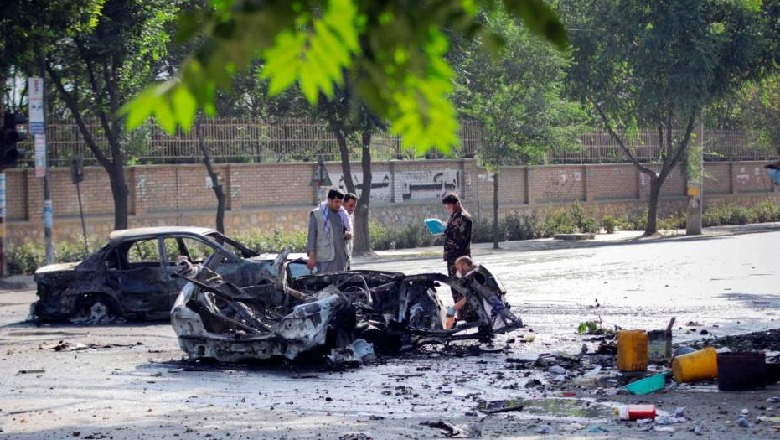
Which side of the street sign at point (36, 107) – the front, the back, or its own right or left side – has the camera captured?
front

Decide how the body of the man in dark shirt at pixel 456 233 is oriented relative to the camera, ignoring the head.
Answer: to the viewer's left

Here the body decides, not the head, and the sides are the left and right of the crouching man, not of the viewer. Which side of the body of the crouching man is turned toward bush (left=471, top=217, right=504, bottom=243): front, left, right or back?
right

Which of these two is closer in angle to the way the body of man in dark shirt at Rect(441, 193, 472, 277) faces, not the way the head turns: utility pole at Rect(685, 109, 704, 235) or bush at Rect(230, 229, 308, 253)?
the bush

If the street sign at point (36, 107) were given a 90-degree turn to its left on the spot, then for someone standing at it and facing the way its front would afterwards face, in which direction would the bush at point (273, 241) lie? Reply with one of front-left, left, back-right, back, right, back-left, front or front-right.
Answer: front-left

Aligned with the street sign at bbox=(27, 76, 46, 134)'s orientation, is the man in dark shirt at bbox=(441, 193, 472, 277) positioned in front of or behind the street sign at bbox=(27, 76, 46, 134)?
in front

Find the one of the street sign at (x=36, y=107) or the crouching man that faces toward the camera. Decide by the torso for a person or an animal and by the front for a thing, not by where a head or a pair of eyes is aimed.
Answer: the street sign

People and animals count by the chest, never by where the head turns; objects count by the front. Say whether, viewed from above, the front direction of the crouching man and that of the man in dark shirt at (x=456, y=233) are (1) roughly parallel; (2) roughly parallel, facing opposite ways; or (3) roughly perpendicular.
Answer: roughly parallel

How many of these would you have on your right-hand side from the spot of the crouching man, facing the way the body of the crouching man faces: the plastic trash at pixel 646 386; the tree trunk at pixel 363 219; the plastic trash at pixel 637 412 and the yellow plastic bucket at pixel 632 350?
1

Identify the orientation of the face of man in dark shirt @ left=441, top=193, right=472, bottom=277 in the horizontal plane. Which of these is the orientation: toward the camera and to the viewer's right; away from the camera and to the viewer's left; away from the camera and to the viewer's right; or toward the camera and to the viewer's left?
toward the camera and to the viewer's left

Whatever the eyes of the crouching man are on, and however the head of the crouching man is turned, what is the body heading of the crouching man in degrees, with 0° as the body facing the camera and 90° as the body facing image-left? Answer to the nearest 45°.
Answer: approximately 90°

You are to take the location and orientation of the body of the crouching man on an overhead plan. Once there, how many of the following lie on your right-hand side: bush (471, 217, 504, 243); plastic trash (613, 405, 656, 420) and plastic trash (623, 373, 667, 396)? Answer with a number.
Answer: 1

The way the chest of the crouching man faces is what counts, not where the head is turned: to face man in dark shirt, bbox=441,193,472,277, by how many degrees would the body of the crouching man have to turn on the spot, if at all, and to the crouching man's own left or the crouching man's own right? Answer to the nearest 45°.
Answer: approximately 90° to the crouching man's own right
